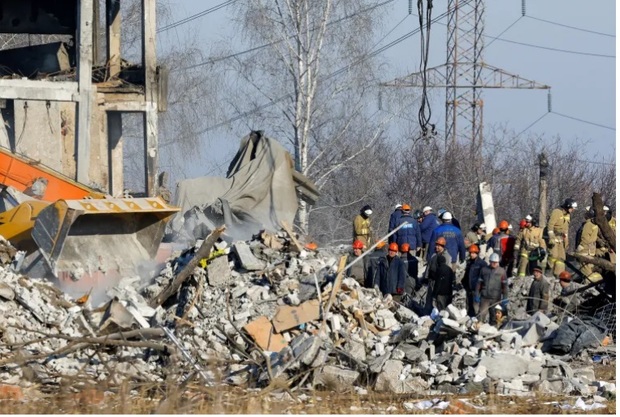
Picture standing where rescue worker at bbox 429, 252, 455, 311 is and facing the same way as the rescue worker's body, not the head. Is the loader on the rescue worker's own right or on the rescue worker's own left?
on the rescue worker's own left

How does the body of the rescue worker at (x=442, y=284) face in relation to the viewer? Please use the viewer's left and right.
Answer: facing away from the viewer

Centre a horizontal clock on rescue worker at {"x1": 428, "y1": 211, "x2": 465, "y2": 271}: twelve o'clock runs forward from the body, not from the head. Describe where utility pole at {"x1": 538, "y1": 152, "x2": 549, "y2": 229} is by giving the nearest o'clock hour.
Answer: The utility pole is roughly at 1 o'clock from the rescue worker.

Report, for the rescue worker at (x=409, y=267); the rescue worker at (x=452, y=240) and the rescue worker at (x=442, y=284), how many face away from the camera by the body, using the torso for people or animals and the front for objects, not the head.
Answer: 2

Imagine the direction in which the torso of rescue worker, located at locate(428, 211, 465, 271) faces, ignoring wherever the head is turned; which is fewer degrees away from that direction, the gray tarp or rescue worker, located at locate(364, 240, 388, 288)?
the gray tarp

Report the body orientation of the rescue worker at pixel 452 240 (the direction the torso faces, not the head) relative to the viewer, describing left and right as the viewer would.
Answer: facing away from the viewer
